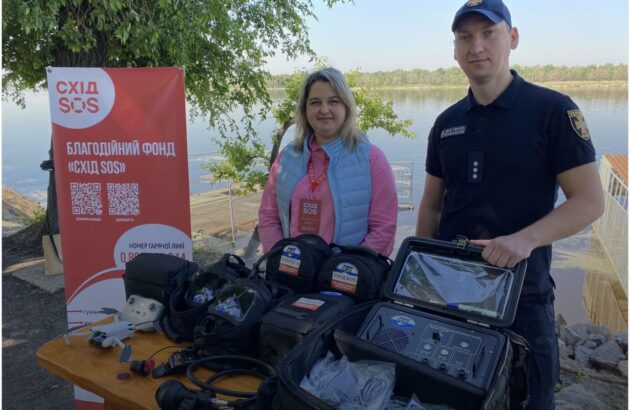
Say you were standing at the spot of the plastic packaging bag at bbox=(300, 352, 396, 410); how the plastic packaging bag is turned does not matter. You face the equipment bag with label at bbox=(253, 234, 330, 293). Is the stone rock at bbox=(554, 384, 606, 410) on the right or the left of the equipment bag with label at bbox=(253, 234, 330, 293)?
right

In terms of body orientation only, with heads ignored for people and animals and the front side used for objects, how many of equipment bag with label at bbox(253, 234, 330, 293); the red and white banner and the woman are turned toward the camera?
3

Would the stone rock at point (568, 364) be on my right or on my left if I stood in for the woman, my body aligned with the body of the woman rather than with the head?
on my left

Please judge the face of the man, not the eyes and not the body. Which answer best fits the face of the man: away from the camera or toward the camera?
toward the camera

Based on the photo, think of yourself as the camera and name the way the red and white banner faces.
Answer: facing the viewer

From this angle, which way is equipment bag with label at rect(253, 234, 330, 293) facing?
toward the camera

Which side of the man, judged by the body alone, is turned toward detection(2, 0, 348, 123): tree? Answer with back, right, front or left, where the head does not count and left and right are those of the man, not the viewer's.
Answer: right

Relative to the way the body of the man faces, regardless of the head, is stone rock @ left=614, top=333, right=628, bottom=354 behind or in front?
behind
